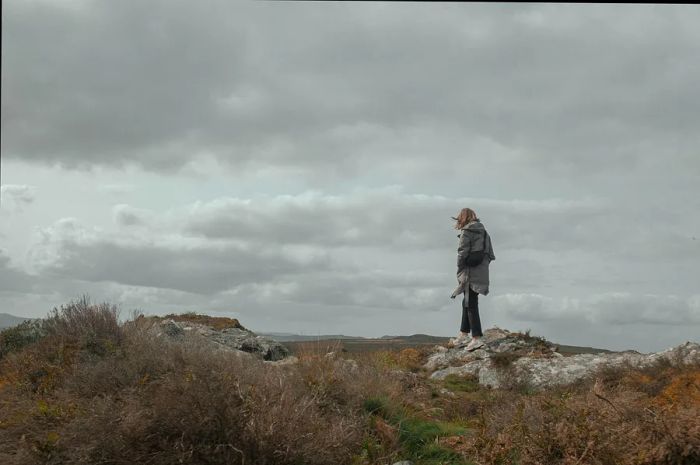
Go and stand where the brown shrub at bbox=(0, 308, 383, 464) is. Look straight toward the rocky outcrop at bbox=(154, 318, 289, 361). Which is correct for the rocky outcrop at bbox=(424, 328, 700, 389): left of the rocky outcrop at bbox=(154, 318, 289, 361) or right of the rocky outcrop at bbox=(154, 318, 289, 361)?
right

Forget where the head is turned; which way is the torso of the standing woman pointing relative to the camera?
to the viewer's left

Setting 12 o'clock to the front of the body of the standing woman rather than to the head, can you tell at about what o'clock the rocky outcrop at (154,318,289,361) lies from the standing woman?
The rocky outcrop is roughly at 11 o'clock from the standing woman.

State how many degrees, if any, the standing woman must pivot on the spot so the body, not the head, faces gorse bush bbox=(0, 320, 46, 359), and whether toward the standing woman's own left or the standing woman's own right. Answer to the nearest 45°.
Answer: approximately 45° to the standing woman's own left

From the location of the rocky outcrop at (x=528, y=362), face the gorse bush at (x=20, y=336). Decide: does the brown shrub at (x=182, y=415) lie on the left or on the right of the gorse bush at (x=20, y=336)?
left

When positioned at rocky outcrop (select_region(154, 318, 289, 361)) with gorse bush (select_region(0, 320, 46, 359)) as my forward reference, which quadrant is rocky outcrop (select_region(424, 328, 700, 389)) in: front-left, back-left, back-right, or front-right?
back-left
